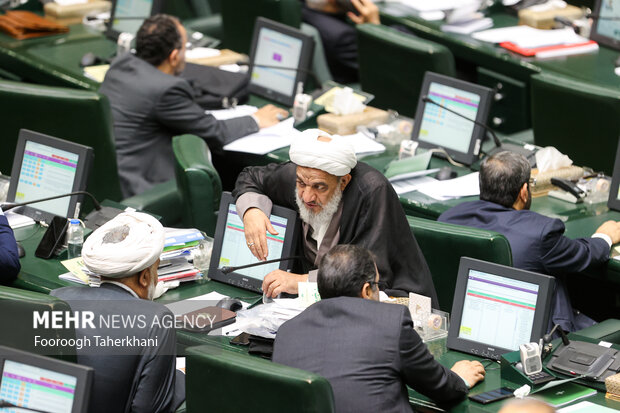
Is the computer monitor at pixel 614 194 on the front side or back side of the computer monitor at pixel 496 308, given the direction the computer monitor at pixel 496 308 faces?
on the back side

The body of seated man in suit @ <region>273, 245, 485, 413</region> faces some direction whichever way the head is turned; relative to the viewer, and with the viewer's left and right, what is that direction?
facing away from the viewer and to the right of the viewer

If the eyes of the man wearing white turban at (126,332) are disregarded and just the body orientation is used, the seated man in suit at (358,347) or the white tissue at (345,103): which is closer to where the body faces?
the white tissue

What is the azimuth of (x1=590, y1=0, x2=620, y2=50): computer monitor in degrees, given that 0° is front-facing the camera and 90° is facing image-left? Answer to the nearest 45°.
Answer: approximately 45°

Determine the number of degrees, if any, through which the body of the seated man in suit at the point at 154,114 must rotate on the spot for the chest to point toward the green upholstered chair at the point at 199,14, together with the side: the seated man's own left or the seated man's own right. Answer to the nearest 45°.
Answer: approximately 45° to the seated man's own left

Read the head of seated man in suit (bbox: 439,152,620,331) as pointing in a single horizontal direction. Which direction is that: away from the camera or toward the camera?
away from the camera

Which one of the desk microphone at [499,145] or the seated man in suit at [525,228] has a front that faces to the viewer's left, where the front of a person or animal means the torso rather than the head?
the desk microphone

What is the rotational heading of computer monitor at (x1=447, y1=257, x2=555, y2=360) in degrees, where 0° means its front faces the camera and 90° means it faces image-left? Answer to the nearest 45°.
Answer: approximately 45°

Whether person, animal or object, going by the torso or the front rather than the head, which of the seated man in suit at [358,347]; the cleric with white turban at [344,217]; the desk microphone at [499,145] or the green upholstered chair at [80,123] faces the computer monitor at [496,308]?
the seated man in suit

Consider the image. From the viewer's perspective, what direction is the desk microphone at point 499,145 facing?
to the viewer's left

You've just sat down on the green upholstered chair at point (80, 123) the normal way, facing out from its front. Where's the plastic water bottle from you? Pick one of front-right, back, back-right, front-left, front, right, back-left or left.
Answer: back-right

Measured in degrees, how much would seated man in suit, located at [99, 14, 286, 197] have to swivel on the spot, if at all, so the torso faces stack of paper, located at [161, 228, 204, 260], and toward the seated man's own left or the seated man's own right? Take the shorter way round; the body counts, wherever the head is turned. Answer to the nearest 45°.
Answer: approximately 135° to the seated man's own right
